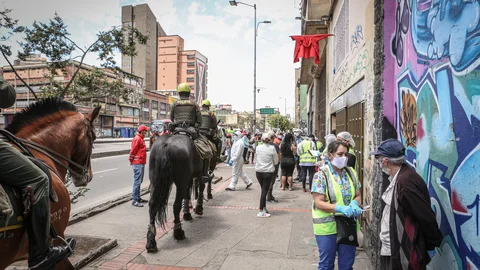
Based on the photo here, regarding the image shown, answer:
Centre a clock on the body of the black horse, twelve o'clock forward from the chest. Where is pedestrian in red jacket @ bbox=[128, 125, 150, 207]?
The pedestrian in red jacket is roughly at 10 o'clock from the black horse.

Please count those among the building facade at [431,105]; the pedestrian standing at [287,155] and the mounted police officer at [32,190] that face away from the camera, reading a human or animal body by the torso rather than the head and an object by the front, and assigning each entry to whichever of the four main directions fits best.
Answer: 1

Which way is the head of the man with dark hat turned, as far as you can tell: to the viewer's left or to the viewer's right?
to the viewer's left

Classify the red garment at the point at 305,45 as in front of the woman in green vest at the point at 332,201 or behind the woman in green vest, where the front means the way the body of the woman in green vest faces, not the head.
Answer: behind

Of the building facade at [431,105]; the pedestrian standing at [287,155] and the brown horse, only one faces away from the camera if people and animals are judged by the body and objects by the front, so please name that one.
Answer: the pedestrian standing

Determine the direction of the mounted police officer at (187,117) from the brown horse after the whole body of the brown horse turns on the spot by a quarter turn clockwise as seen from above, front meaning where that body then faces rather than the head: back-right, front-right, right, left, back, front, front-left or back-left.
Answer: back-left

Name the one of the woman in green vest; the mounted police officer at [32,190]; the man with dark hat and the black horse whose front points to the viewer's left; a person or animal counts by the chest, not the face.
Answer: the man with dark hat

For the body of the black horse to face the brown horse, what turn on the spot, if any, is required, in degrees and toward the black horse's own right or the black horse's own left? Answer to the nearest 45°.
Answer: approximately 180°

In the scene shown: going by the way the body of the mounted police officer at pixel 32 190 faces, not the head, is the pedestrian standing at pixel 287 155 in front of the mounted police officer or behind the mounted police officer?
in front

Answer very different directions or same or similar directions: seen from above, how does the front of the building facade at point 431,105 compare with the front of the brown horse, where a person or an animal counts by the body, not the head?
very different directions

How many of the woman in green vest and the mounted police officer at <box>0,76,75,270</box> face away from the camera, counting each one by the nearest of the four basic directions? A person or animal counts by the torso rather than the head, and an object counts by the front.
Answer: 0

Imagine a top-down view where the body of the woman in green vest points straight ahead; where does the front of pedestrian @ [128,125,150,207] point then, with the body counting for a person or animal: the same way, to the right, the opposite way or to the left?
to the left
